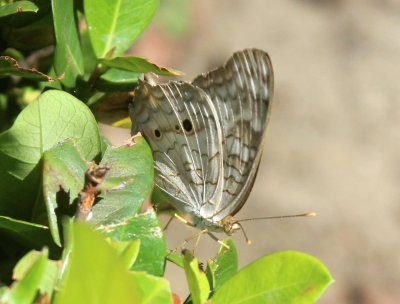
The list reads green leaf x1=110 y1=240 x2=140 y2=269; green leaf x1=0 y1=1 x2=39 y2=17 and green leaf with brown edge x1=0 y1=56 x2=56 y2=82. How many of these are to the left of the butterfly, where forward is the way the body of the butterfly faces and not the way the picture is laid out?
0

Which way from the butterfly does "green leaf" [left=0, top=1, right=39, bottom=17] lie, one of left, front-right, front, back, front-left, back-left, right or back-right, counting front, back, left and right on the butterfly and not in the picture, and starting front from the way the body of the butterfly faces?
back-right

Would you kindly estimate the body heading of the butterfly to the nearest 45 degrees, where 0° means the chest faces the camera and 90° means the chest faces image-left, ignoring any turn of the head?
approximately 270°

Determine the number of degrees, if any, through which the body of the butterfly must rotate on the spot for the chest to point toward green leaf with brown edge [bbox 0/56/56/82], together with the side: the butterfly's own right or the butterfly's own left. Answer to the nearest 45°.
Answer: approximately 135° to the butterfly's own right

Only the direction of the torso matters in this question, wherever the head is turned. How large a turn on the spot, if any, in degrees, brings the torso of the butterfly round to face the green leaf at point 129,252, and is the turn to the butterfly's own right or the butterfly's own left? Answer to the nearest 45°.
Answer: approximately 90° to the butterfly's own right
